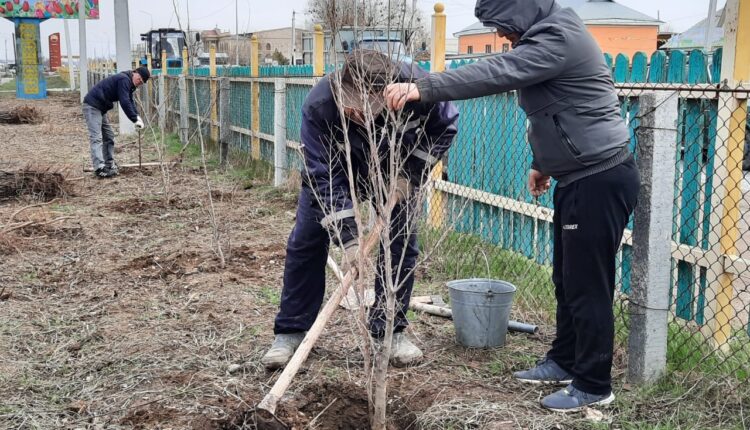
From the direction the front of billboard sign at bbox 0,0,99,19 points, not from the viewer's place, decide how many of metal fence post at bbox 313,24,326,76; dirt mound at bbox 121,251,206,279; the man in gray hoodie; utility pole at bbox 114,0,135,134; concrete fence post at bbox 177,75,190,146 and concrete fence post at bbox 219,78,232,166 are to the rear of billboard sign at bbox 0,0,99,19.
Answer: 0

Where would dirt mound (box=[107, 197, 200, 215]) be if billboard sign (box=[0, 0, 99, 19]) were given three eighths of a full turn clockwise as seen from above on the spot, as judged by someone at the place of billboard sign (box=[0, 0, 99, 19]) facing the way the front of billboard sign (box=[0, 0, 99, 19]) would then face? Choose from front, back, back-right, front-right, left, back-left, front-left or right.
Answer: back-left

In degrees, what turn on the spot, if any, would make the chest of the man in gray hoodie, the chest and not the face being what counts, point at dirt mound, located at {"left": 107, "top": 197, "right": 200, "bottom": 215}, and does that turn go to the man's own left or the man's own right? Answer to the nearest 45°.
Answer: approximately 45° to the man's own right

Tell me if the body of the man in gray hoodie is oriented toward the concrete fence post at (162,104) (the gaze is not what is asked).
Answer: no

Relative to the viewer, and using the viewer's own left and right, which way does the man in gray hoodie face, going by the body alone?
facing to the left of the viewer

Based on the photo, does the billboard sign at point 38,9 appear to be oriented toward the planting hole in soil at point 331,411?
yes

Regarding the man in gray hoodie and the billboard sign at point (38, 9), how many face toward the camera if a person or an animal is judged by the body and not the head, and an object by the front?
1

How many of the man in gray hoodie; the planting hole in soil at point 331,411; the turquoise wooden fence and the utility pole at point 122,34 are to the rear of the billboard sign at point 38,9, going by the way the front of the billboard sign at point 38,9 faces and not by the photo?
0

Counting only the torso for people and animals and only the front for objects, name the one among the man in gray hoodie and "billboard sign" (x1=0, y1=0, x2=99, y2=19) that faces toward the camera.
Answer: the billboard sign

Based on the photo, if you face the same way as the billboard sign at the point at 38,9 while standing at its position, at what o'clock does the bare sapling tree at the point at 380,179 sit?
The bare sapling tree is roughly at 12 o'clock from the billboard sign.

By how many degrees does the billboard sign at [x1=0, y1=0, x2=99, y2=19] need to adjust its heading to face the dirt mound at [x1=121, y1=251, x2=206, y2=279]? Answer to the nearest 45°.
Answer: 0° — it already faces it

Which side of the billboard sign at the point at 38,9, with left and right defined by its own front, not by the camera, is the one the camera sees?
front

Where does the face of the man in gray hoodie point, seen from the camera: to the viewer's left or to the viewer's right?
to the viewer's left

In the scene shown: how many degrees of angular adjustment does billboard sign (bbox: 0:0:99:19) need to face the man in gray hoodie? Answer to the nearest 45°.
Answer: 0° — it already faces them
